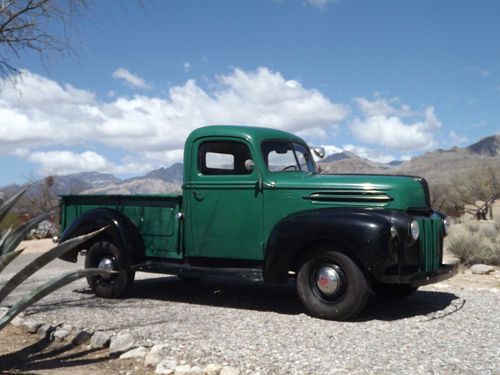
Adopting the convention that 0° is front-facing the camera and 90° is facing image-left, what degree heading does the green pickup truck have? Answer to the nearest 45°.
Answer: approximately 315°

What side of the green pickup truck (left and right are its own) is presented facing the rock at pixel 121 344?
right

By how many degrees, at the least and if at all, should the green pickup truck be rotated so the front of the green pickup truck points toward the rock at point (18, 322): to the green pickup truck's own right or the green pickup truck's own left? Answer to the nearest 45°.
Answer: approximately 135° to the green pickup truck's own right

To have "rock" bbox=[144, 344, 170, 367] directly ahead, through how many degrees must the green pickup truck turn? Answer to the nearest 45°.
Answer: approximately 90° to its right

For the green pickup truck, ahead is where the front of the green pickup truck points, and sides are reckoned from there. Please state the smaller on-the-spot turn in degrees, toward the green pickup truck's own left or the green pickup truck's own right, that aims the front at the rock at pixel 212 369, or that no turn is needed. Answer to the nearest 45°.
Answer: approximately 45° to the green pickup truck's own right

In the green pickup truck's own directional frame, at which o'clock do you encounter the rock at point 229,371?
The rock is roughly at 2 o'clock from the green pickup truck.

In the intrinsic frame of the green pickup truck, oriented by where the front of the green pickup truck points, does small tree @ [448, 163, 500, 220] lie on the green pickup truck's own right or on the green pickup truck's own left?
on the green pickup truck's own left

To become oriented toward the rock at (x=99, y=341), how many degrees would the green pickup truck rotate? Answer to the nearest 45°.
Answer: approximately 90° to its right

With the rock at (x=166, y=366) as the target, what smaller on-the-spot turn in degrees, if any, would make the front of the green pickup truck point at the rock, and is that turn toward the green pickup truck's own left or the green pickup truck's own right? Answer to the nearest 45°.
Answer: approximately 90° to the green pickup truck's own right

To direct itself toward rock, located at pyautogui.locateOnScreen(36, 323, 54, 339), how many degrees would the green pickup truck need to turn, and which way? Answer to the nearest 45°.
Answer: approximately 135° to its right
